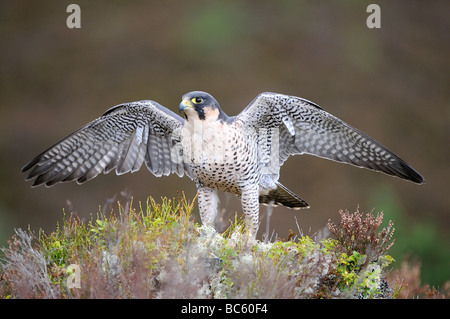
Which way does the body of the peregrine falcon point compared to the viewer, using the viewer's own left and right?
facing the viewer and to the left of the viewer
